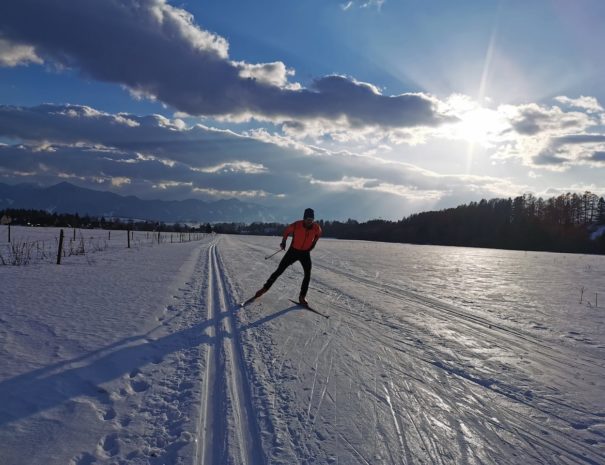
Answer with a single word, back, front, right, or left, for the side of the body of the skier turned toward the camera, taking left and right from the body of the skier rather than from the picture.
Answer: front
